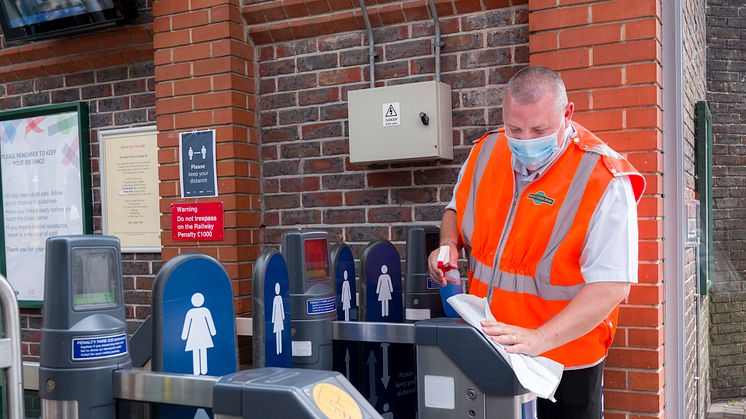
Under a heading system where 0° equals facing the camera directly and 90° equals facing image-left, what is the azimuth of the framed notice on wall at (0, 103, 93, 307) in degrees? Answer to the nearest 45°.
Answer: approximately 45°

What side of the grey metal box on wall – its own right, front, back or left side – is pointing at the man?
left

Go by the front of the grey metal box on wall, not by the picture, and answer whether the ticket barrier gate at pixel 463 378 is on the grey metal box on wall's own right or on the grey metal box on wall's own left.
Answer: on the grey metal box on wall's own left

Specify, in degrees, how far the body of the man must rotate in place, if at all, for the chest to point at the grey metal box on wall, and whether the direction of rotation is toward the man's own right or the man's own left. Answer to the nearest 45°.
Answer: approximately 90° to the man's own right

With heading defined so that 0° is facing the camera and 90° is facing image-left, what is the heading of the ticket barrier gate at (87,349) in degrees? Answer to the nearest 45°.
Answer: approximately 315°

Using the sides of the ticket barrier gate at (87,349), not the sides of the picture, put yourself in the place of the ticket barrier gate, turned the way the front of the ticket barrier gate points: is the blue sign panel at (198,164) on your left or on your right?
on your left

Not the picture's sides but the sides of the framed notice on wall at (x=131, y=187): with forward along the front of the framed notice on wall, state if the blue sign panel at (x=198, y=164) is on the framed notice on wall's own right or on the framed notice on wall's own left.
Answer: on the framed notice on wall's own left

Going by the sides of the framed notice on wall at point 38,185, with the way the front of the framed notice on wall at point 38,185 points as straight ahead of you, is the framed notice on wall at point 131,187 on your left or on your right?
on your left

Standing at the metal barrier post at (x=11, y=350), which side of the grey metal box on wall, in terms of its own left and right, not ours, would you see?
front

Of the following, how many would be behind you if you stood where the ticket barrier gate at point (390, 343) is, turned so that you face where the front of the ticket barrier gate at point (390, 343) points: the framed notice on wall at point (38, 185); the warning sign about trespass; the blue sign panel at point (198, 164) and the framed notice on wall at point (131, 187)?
4

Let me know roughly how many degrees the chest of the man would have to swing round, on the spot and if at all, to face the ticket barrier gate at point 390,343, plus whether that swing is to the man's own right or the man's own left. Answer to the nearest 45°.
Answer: approximately 45° to the man's own right

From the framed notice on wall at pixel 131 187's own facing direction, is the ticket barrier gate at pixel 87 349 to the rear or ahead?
ahead
